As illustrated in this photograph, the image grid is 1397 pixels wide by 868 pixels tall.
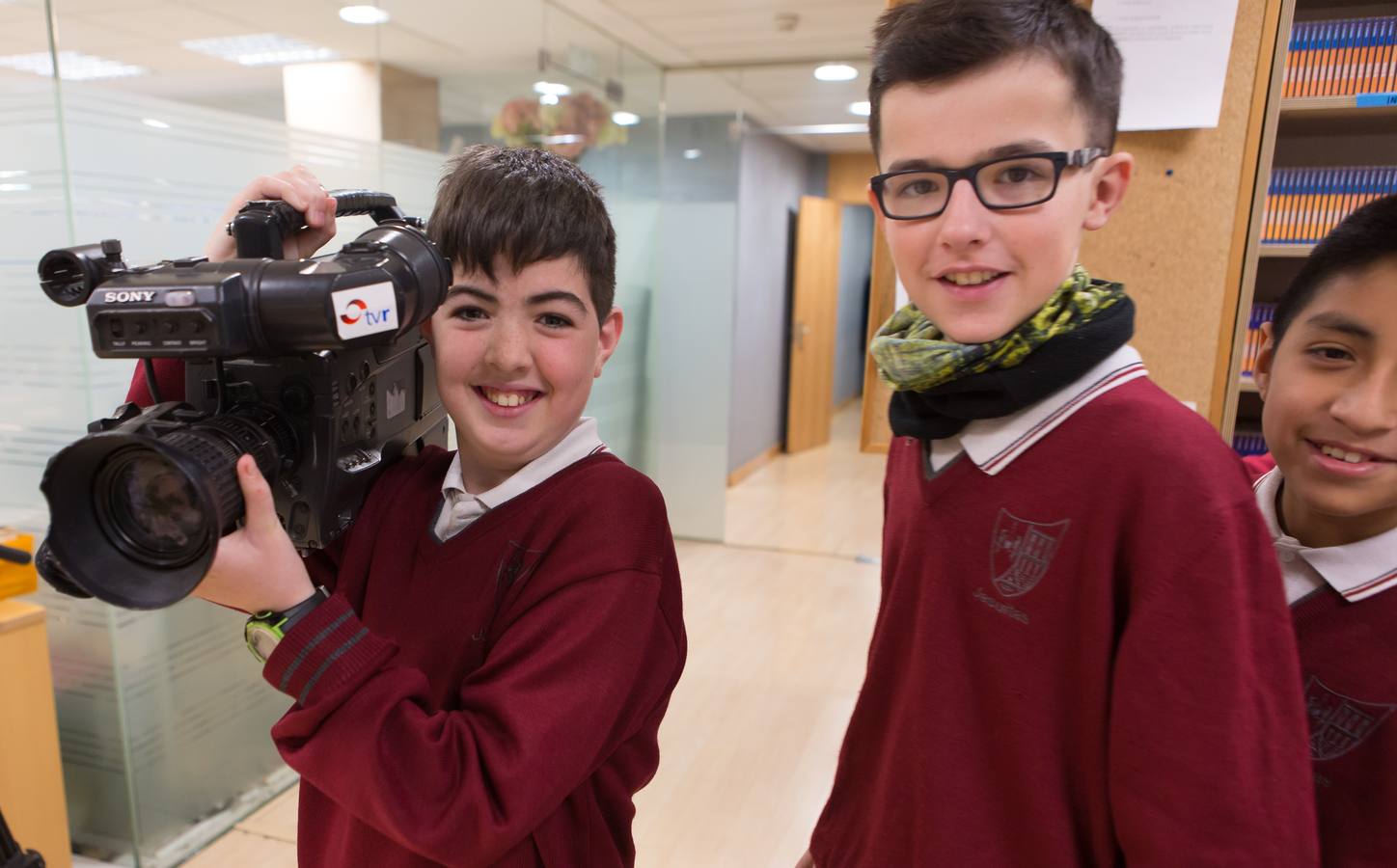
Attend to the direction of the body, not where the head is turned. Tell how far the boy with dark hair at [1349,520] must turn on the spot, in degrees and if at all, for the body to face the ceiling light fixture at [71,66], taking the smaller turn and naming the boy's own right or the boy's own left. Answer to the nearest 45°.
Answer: approximately 45° to the boy's own right

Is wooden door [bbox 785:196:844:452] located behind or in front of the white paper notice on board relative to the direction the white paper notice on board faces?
behind

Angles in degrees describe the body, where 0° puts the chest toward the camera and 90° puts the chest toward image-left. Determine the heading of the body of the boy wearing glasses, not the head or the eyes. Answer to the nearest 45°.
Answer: approximately 45°

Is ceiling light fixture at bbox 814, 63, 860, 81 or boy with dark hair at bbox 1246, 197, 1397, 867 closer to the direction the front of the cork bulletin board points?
the boy with dark hair
